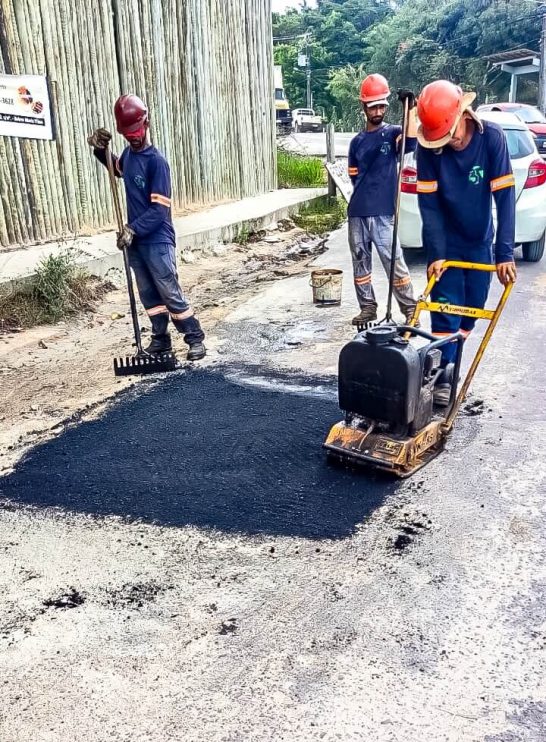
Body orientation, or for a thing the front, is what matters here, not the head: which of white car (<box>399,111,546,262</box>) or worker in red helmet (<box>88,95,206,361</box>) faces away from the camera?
the white car

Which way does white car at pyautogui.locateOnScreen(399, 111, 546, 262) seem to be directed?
away from the camera

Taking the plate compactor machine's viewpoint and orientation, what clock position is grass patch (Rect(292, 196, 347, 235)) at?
The grass patch is roughly at 4 o'clock from the plate compactor machine.

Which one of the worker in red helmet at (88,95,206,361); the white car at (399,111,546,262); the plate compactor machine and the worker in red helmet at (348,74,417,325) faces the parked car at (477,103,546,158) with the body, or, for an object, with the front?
the white car

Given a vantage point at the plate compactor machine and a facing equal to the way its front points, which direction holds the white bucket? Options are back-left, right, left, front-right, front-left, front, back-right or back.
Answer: back-right

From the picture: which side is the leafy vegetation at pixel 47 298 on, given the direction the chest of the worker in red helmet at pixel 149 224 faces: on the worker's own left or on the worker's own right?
on the worker's own right

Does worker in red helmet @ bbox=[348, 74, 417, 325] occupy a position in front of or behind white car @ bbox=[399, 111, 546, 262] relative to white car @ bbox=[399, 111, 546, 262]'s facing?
behind

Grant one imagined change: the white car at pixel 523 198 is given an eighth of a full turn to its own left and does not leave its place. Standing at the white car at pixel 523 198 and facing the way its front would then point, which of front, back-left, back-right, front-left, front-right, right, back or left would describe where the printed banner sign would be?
front-left

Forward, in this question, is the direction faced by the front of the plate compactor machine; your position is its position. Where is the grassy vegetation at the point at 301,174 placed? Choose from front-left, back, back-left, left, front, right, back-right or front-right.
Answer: back-right

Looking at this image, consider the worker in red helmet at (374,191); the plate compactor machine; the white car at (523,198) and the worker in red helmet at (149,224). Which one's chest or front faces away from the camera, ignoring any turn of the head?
the white car

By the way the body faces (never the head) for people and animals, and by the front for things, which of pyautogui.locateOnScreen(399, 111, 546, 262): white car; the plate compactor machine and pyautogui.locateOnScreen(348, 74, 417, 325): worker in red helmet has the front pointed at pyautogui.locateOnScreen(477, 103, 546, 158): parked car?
the white car

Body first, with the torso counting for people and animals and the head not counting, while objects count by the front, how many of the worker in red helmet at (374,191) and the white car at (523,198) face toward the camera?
1

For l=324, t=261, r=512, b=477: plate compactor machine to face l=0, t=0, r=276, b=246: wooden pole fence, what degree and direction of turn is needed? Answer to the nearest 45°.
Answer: approximately 90° to its right
